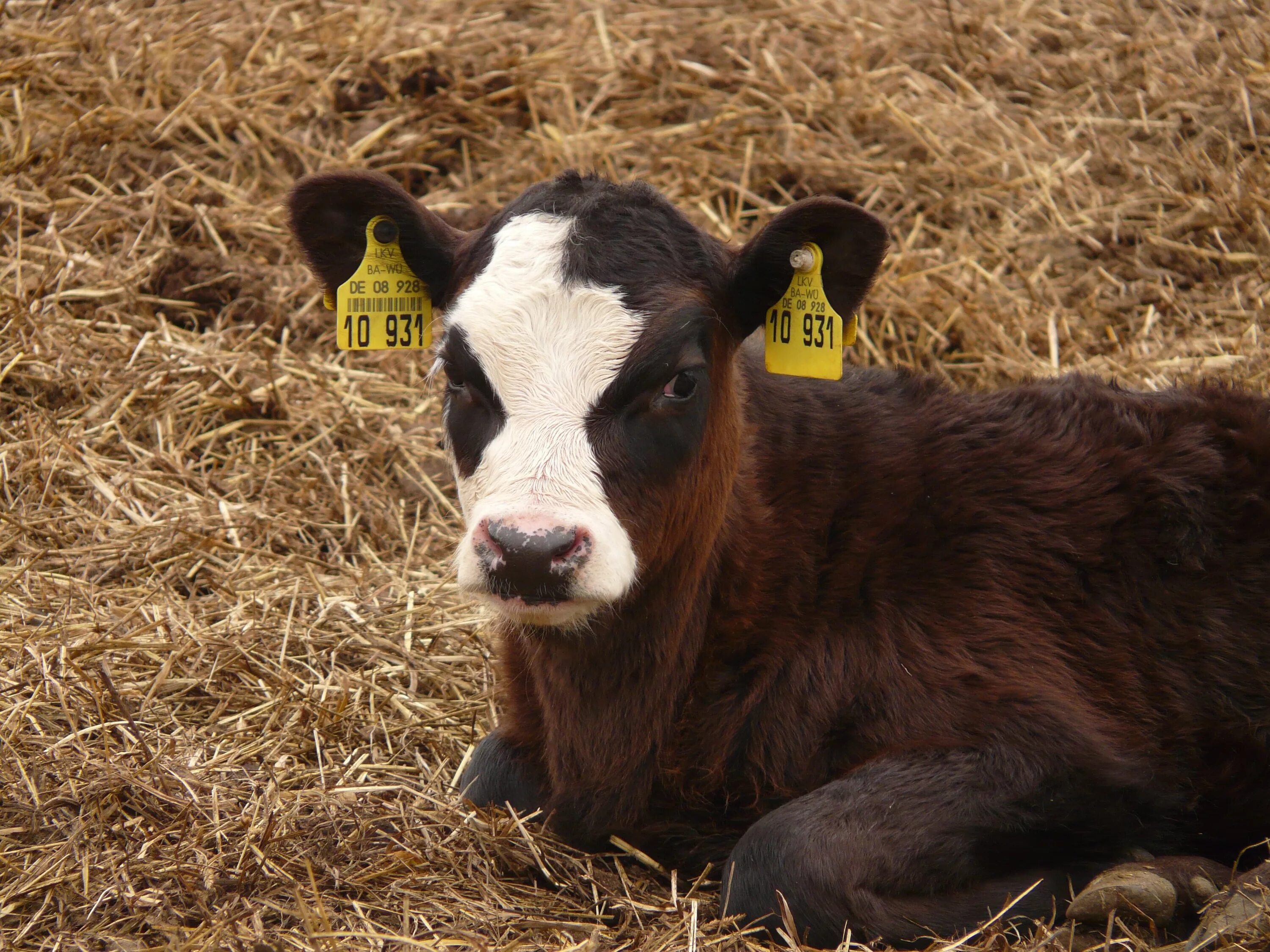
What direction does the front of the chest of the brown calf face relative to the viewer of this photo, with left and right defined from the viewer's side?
facing the viewer and to the left of the viewer
